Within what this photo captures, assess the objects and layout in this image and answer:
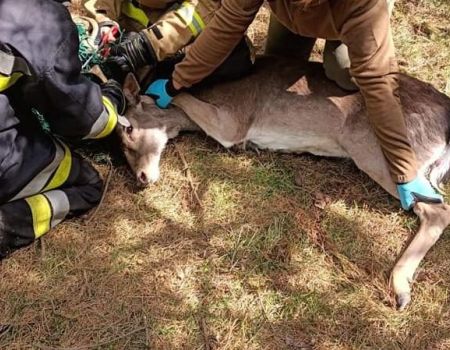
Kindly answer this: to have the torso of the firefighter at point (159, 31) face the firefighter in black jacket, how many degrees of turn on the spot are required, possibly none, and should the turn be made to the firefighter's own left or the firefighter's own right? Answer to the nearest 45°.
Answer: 0° — they already face them

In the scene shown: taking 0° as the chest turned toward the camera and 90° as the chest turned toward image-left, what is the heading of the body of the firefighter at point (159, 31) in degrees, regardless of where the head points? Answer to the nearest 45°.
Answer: approximately 45°
